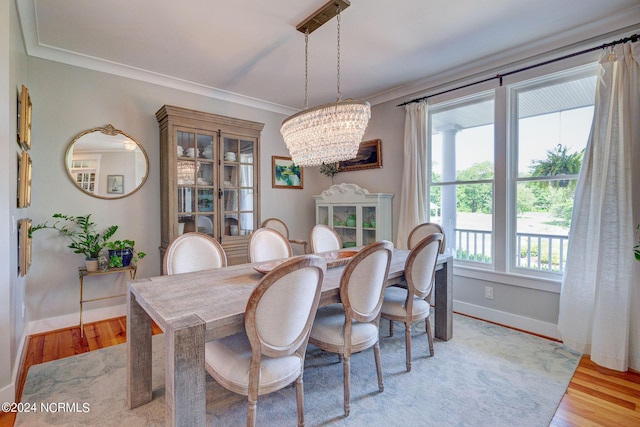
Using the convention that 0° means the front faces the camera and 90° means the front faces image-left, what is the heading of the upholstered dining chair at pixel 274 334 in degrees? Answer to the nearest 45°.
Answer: approximately 135°

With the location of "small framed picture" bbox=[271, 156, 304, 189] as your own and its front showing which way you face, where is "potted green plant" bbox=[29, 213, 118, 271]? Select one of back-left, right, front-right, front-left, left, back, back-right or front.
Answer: right

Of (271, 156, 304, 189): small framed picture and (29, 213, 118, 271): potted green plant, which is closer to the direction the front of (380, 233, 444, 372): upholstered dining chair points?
the small framed picture

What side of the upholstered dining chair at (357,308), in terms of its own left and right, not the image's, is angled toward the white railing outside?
right

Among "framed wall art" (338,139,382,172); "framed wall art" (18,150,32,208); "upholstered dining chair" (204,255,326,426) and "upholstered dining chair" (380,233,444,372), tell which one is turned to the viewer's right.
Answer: "framed wall art" (18,150,32,208)

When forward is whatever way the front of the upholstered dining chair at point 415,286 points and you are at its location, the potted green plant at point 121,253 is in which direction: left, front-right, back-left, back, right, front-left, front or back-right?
front-left

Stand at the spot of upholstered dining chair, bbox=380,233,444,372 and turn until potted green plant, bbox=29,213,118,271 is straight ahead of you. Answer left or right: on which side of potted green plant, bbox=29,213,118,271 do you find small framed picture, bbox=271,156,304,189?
right

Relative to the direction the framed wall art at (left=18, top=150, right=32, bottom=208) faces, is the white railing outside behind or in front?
in front

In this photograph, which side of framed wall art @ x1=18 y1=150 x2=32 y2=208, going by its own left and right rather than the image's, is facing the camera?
right
